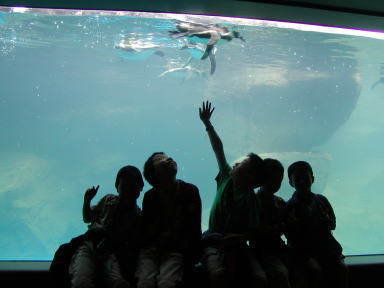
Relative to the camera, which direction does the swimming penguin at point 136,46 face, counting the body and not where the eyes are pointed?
to the viewer's right

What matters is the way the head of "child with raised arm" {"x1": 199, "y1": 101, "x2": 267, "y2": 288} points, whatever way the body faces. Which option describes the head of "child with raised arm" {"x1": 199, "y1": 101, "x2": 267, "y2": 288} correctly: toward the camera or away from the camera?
away from the camera

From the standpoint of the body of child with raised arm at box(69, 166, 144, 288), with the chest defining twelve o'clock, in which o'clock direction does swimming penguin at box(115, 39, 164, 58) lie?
The swimming penguin is roughly at 6 o'clock from the child with raised arm.

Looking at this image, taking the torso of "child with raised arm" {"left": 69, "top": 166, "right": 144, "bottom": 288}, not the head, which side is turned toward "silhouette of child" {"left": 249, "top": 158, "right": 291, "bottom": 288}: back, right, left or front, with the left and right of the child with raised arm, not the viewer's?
left

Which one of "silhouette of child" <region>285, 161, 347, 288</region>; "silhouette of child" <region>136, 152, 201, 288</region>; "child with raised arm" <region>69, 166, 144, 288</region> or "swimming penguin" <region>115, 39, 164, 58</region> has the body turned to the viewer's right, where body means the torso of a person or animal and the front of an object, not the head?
the swimming penguin

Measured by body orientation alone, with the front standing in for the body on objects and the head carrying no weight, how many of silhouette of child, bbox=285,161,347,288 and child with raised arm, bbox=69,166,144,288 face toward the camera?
2

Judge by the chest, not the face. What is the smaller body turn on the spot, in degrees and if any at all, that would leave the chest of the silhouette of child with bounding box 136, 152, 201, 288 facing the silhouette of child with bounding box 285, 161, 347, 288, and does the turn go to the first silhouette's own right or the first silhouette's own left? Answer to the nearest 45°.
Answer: approximately 90° to the first silhouette's own left

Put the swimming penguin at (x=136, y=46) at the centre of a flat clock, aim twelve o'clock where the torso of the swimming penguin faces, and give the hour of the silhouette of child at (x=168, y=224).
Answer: The silhouette of child is roughly at 3 o'clock from the swimming penguin.

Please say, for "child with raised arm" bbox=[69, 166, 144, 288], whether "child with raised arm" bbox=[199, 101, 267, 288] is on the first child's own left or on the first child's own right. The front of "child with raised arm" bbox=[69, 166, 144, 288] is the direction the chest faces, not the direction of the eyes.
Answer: on the first child's own left

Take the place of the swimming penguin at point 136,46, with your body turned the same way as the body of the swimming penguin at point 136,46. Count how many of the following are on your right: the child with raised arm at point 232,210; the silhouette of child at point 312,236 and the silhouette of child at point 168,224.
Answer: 3

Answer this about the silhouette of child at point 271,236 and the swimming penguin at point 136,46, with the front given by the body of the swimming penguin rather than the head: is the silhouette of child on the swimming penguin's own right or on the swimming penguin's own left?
on the swimming penguin's own right
